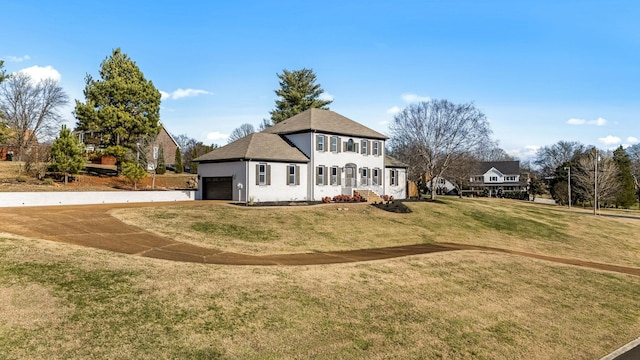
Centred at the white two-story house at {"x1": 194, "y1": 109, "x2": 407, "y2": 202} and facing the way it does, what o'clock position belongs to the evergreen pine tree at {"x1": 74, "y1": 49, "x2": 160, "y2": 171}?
The evergreen pine tree is roughly at 5 o'clock from the white two-story house.

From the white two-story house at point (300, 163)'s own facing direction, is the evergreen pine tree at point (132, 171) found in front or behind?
behind

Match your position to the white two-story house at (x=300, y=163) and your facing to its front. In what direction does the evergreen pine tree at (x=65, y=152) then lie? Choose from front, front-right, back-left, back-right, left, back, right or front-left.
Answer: back-right
